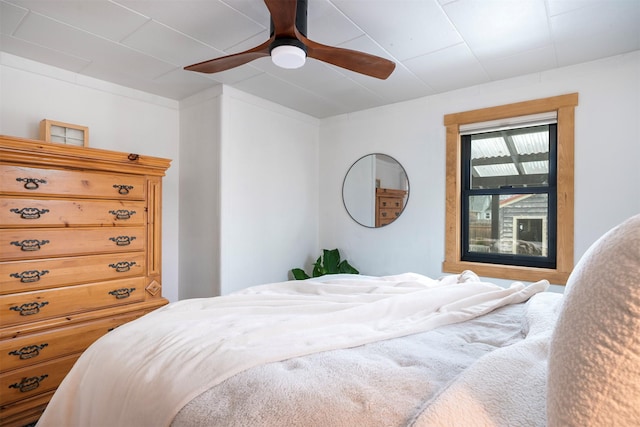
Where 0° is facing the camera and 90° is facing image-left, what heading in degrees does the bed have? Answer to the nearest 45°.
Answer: approximately 135°

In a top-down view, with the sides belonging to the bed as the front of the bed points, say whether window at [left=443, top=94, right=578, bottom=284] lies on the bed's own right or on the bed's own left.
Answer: on the bed's own right

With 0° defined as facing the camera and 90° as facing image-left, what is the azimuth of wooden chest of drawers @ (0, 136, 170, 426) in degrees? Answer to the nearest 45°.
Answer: approximately 315°

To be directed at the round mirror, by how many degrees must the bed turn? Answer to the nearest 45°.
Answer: approximately 45° to its right

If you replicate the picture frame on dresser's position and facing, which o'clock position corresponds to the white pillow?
The white pillow is roughly at 1 o'clock from the picture frame on dresser.
